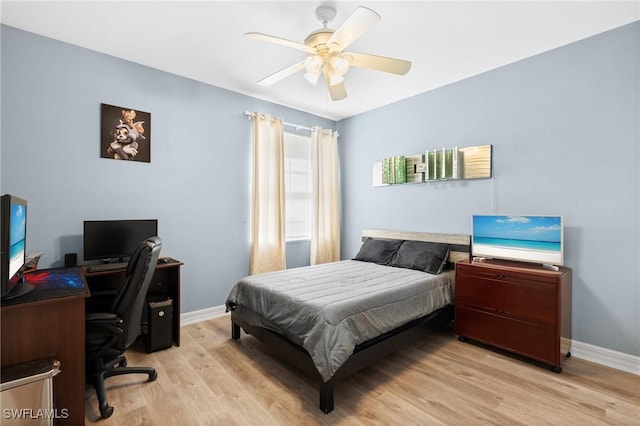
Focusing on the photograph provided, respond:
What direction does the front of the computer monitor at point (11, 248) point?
to the viewer's right

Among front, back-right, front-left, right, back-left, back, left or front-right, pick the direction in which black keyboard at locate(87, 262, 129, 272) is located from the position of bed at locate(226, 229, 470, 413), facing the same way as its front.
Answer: front-right

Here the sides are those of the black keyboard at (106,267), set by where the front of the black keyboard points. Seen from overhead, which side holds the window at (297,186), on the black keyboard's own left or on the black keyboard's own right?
on the black keyboard's own left

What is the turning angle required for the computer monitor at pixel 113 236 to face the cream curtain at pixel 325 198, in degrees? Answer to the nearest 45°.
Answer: approximately 90° to its left

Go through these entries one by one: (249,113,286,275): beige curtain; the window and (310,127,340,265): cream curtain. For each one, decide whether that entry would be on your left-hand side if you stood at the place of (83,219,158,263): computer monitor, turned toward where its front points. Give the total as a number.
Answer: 3

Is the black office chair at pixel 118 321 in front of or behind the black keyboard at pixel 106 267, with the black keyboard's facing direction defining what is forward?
in front

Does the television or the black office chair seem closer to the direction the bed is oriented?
the black office chair

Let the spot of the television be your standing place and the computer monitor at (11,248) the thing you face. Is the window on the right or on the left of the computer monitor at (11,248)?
right

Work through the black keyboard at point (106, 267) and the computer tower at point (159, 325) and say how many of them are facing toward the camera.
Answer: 2
